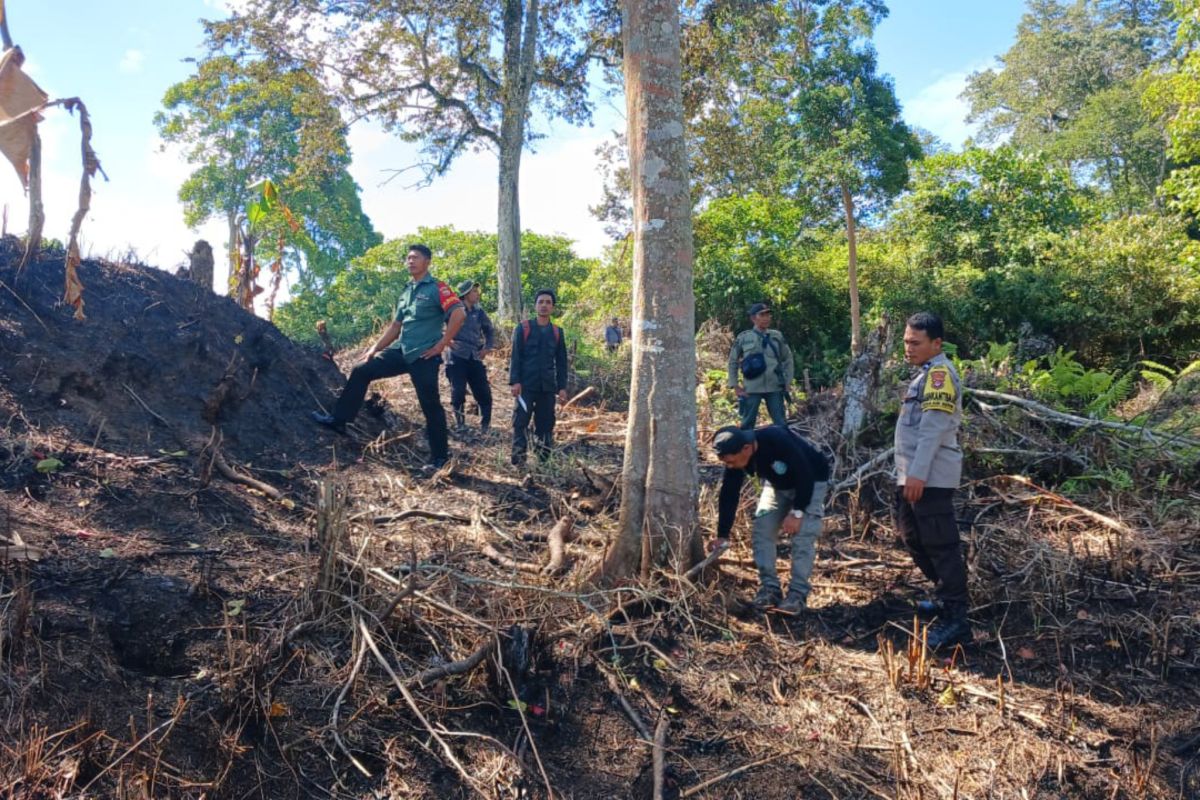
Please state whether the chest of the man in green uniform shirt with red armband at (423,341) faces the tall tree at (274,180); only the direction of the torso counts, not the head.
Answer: no

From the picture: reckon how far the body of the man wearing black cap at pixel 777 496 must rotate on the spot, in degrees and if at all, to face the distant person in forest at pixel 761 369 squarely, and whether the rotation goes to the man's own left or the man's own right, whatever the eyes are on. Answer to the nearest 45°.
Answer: approximately 135° to the man's own right

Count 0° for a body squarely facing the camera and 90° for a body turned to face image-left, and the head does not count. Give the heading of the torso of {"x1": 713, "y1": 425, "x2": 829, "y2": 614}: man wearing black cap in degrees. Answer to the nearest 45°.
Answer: approximately 45°

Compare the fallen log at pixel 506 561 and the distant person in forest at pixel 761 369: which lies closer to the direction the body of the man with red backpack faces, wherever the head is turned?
the fallen log

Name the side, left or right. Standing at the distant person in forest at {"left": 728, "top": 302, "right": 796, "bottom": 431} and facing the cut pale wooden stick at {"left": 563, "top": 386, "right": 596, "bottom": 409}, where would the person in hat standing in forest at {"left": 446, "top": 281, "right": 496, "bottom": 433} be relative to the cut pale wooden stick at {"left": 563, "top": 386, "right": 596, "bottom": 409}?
left

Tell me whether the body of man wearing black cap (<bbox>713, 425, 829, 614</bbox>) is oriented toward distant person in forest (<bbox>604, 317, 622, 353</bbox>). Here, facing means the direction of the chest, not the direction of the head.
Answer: no

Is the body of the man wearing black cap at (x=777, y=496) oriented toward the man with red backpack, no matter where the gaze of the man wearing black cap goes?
no

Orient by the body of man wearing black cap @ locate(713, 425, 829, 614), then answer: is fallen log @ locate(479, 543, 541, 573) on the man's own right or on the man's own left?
on the man's own right

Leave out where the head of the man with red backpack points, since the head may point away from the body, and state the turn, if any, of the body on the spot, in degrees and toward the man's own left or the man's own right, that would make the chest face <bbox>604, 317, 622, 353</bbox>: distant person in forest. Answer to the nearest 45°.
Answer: approximately 180°

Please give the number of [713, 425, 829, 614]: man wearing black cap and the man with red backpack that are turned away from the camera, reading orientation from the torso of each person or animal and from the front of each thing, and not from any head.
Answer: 0

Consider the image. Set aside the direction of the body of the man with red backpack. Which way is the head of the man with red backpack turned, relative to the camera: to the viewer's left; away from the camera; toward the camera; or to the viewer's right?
toward the camera

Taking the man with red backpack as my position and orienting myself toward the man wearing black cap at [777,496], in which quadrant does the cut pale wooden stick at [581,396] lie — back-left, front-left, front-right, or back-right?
back-left

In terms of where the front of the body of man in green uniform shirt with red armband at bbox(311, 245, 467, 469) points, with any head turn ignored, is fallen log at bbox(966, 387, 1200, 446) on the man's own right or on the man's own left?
on the man's own left

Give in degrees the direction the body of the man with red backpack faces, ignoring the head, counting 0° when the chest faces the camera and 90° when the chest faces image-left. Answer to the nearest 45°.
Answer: approximately 0°

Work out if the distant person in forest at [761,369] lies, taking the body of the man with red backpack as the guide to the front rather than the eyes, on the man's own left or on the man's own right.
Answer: on the man's own left

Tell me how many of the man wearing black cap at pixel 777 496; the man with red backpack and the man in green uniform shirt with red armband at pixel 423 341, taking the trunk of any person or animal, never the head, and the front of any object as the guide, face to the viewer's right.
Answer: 0
